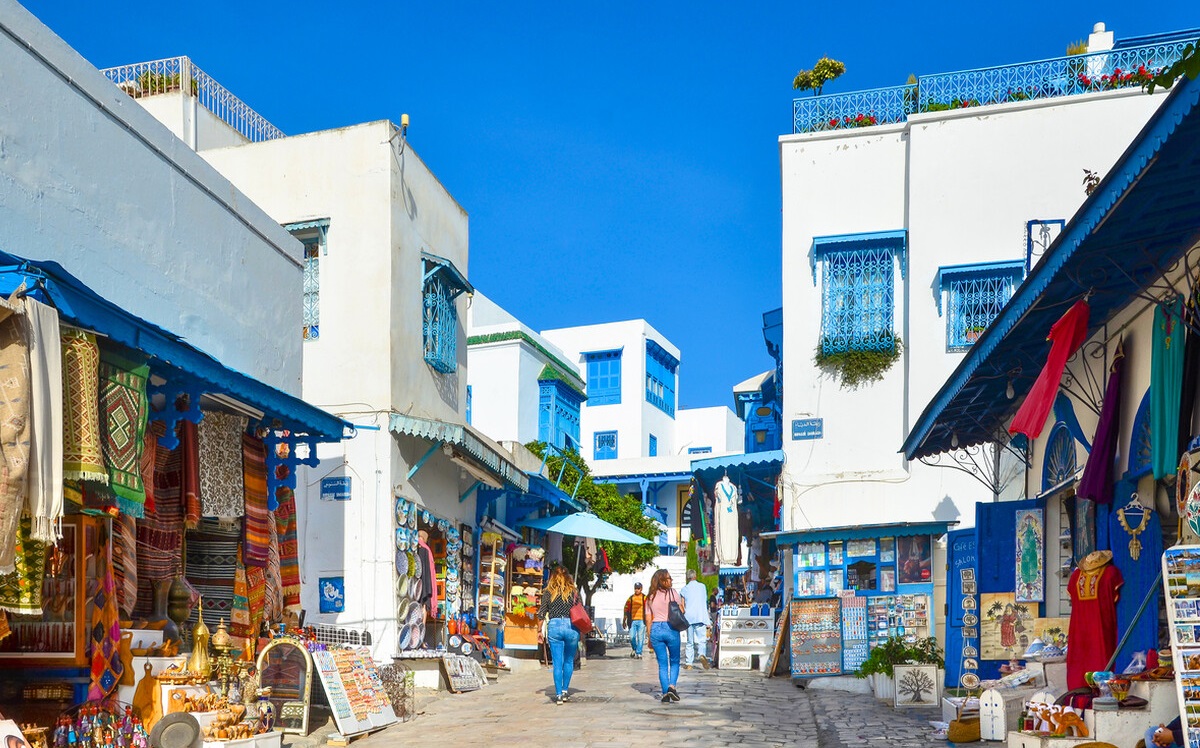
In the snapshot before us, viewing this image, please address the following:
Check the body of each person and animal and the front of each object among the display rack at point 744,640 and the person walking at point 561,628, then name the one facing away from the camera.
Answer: the person walking

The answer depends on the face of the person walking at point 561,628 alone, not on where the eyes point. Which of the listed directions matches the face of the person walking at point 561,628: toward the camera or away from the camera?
away from the camera

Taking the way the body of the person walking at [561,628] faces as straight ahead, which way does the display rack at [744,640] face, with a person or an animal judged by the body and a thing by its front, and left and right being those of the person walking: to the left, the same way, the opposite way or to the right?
the opposite way

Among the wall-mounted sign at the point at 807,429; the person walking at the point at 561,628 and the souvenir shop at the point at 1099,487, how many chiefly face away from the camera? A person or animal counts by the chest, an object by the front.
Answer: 1

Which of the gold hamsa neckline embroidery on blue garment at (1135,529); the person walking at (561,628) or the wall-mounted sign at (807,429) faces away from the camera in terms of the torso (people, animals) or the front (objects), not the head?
the person walking

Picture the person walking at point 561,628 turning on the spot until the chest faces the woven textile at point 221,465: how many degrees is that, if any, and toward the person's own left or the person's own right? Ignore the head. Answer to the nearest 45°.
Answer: approximately 135° to the person's own left
